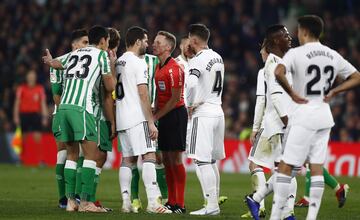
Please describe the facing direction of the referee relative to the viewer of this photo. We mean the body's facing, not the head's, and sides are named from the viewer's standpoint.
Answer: facing the viewer and to the left of the viewer

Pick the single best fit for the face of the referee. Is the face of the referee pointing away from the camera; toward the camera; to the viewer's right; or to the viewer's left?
to the viewer's left
